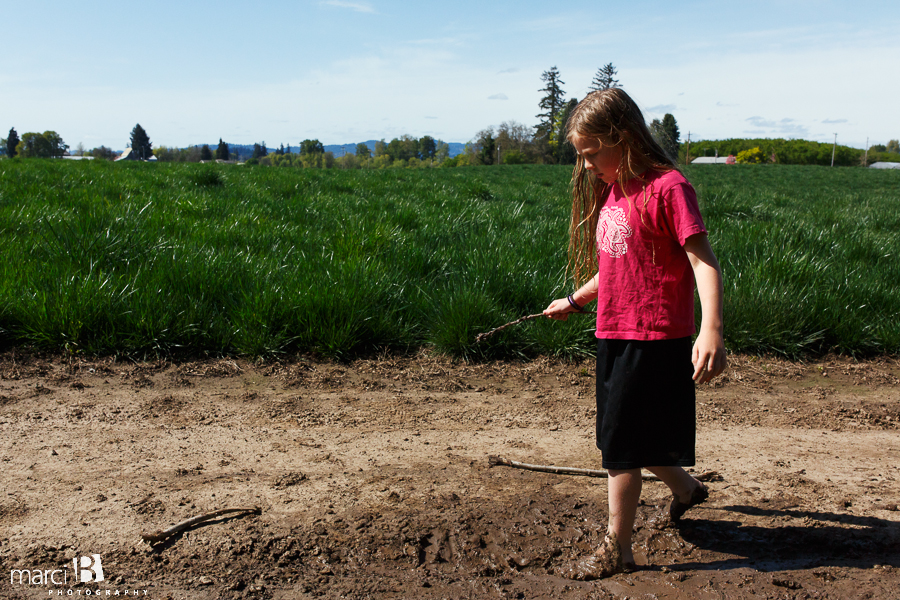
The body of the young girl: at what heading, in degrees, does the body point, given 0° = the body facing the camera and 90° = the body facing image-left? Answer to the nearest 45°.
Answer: approximately 45°

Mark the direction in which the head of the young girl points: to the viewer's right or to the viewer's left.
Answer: to the viewer's left

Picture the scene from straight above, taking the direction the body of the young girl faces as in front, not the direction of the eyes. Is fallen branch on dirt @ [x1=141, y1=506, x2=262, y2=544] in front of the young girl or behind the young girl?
in front
